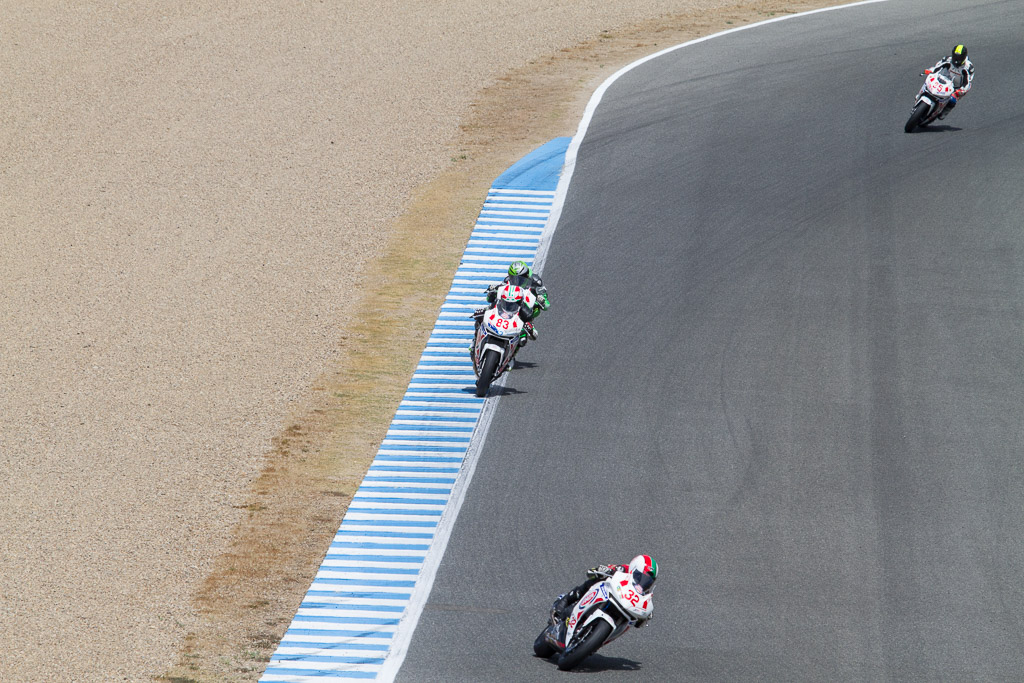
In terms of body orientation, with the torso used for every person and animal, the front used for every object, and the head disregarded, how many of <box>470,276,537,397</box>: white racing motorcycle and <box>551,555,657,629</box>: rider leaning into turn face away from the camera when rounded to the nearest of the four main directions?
0

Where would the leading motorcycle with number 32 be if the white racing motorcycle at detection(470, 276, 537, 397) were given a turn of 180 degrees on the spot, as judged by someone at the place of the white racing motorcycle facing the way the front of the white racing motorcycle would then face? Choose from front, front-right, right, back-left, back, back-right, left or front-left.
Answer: back

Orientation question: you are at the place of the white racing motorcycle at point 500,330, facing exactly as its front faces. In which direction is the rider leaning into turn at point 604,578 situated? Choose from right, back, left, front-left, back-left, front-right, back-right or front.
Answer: front

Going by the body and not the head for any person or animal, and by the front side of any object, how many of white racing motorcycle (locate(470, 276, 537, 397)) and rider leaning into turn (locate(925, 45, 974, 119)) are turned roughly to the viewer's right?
0

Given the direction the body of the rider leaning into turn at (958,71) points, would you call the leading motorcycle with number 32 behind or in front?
in front

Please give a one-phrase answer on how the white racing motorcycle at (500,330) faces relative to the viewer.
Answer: facing the viewer

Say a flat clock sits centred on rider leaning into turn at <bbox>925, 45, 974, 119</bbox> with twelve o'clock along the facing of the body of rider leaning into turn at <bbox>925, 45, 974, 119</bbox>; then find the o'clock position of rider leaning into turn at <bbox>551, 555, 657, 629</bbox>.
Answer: rider leaning into turn at <bbox>551, 555, 657, 629</bbox> is roughly at 11 o'clock from rider leaning into turn at <bbox>925, 45, 974, 119</bbox>.

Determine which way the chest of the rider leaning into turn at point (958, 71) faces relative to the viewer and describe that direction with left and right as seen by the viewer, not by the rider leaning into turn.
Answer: facing the viewer and to the left of the viewer

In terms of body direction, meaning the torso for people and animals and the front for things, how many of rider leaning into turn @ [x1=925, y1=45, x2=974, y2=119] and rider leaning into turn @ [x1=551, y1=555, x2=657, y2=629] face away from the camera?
0

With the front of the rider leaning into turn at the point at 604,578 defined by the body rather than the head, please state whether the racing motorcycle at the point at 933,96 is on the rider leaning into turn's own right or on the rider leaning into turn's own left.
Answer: on the rider leaning into turn's own left

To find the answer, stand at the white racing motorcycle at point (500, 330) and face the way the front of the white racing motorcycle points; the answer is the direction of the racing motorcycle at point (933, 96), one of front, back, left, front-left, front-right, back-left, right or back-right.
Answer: back-left
